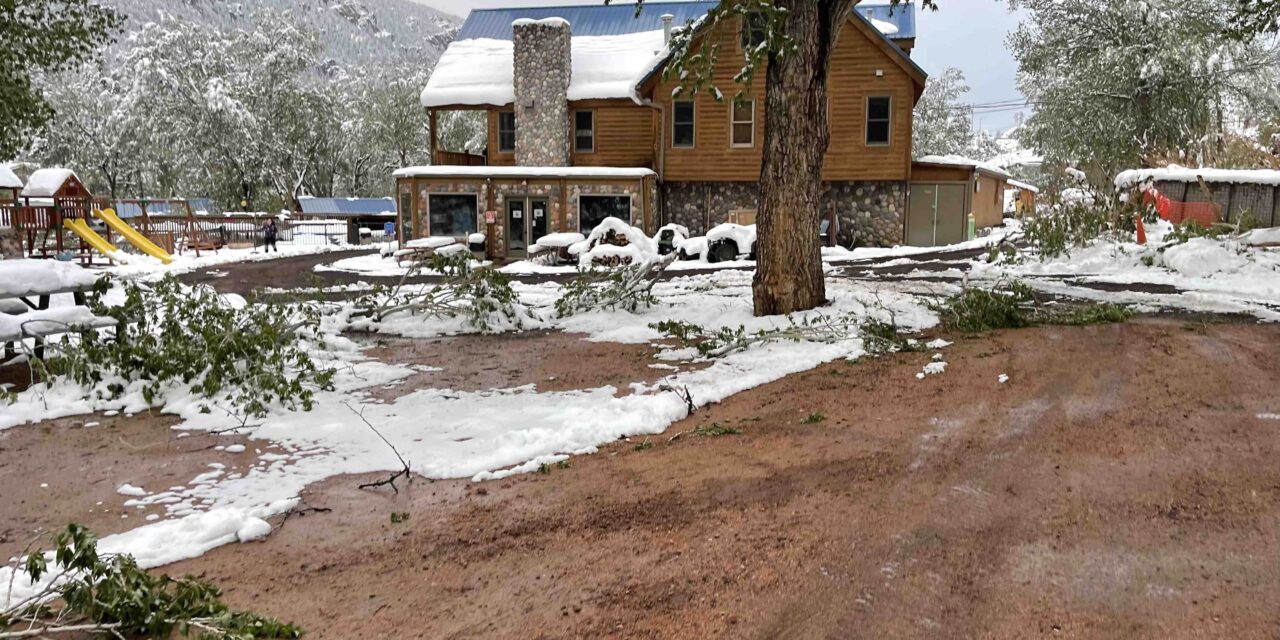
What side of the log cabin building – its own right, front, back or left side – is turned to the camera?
front

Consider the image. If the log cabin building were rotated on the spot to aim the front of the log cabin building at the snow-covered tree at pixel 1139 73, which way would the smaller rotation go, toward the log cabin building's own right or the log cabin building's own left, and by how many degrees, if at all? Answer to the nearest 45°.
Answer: approximately 90° to the log cabin building's own left

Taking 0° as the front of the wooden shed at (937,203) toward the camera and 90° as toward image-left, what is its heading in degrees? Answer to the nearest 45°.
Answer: approximately 0°

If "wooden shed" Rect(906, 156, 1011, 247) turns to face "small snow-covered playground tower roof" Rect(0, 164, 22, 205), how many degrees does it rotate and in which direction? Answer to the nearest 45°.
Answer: approximately 90° to its right

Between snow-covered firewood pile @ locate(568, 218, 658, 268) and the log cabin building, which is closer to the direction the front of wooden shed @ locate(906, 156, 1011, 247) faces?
the snow-covered firewood pile

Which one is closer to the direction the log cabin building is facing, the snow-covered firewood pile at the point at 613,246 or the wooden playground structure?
the snow-covered firewood pile

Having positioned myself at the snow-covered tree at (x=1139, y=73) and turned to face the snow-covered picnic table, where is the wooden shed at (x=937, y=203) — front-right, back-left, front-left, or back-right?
front-right

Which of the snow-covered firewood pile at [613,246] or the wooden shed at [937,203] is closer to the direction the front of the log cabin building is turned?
the snow-covered firewood pile

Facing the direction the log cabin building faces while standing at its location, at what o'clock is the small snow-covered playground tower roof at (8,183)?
The small snow-covered playground tower roof is roughly at 3 o'clock from the log cabin building.

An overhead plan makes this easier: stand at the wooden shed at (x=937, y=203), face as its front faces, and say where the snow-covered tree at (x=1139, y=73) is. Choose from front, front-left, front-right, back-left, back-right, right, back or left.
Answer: back-left

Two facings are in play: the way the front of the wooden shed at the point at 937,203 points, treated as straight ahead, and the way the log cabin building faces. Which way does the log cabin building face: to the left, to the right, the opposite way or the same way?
the same way

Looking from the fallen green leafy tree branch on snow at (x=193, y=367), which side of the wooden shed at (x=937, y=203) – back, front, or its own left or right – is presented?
front

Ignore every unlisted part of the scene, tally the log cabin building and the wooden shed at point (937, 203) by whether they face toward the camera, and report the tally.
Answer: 2

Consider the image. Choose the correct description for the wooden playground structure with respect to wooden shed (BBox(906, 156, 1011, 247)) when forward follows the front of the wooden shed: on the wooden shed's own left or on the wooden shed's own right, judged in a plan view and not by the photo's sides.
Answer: on the wooden shed's own right

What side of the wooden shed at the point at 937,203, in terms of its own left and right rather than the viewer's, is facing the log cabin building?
right

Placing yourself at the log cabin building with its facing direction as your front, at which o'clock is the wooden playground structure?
The wooden playground structure is roughly at 3 o'clock from the log cabin building.
